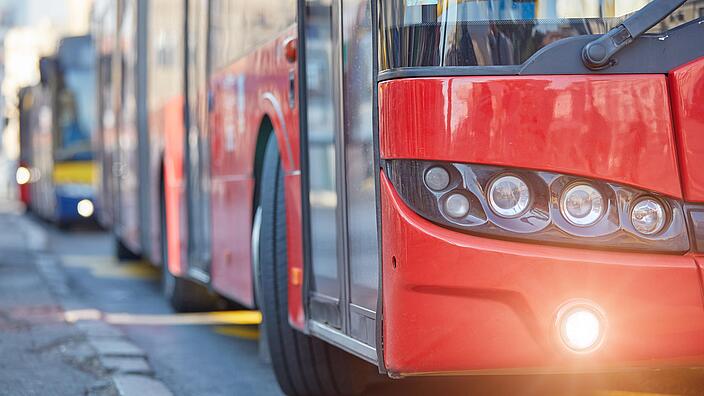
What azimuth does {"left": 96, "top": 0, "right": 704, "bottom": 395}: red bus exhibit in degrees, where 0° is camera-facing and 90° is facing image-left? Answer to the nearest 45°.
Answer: approximately 315°

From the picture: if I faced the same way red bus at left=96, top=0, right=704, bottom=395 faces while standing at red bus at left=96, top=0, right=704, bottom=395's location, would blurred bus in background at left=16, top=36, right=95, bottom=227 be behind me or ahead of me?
behind
